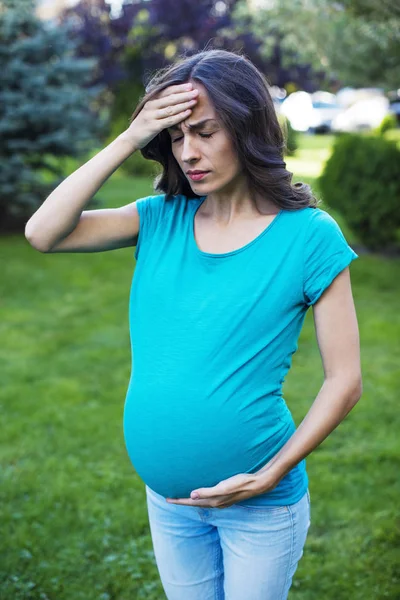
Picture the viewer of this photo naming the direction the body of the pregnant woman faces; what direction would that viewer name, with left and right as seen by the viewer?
facing the viewer and to the left of the viewer

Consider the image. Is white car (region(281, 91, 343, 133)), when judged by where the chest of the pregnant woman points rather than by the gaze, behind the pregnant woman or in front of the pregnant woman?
behind

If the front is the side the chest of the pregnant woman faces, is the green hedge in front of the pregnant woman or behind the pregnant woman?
behind

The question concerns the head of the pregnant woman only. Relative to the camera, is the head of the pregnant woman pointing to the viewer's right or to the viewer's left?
to the viewer's left

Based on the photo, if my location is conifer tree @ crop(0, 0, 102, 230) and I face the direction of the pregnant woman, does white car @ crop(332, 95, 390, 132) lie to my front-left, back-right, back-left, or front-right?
back-left

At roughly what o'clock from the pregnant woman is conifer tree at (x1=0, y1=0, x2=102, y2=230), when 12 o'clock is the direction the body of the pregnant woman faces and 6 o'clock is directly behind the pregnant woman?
The conifer tree is roughly at 4 o'clock from the pregnant woman.

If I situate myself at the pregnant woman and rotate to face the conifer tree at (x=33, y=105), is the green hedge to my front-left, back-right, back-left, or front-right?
front-right
